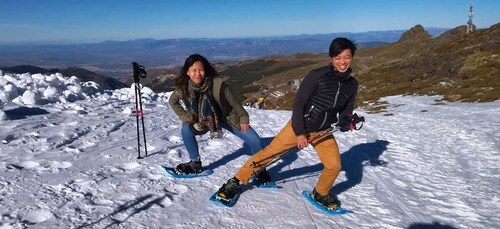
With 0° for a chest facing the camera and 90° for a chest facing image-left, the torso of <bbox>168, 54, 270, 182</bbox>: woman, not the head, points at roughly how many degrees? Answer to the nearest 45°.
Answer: approximately 0°

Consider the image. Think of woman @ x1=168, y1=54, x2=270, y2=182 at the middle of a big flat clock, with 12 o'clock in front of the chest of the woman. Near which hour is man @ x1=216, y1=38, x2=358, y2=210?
The man is roughly at 10 o'clock from the woman.
